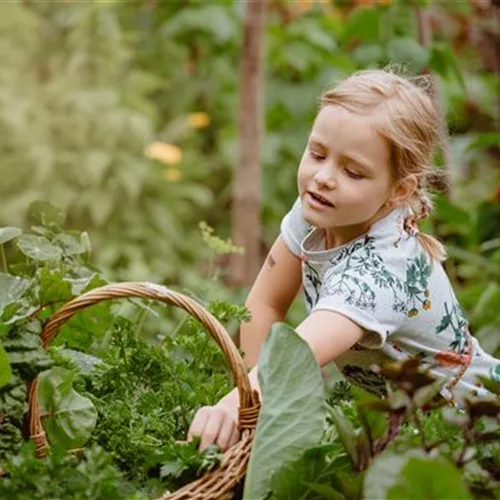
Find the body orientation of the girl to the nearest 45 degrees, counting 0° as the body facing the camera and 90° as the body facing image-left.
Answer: approximately 45°

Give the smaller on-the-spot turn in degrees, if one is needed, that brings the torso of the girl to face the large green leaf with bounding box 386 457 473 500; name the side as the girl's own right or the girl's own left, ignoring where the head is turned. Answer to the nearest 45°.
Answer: approximately 45° to the girl's own left

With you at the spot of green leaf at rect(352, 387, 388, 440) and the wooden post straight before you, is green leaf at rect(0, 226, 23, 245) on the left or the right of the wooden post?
left

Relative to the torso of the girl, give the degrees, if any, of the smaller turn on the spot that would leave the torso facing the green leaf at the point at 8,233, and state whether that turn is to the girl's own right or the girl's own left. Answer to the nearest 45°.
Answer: approximately 45° to the girl's own right

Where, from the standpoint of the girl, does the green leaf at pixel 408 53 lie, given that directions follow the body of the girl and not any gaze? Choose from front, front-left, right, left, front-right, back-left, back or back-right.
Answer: back-right
